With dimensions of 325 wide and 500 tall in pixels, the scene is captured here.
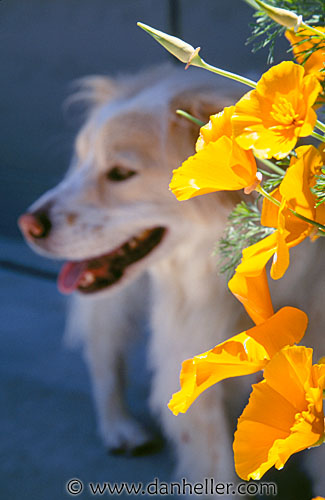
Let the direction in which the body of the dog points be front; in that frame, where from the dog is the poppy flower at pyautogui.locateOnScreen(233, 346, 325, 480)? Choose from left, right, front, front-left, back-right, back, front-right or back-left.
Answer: front-left

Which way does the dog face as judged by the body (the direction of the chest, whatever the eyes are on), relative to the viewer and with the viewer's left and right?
facing the viewer and to the left of the viewer

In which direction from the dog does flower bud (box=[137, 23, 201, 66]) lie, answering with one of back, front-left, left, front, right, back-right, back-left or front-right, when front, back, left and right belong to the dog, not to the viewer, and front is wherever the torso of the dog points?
front-left

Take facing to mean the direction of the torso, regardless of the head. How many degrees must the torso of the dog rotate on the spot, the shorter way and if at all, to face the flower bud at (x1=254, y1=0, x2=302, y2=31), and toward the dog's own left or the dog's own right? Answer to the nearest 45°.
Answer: approximately 45° to the dog's own left

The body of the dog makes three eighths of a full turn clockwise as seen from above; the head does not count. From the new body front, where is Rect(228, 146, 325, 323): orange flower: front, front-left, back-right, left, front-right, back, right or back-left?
back

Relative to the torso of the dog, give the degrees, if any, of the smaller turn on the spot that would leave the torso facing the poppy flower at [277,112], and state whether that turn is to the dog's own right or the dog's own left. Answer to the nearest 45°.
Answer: approximately 45° to the dog's own left

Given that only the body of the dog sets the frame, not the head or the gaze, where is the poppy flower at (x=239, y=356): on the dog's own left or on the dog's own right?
on the dog's own left

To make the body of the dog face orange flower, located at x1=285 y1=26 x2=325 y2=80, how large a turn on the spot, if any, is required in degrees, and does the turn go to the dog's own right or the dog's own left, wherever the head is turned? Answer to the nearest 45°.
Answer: approximately 45° to the dog's own left
